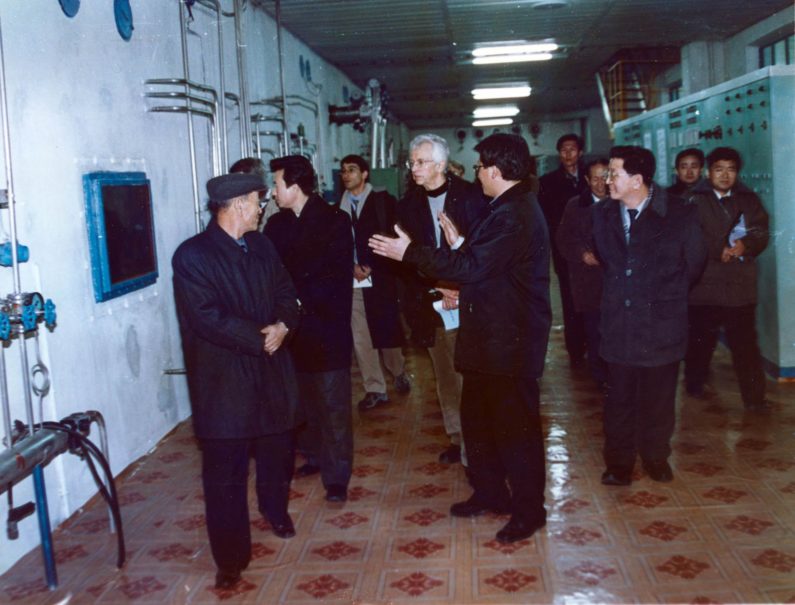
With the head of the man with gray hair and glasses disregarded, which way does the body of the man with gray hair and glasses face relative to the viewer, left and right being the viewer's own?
facing the viewer and to the left of the viewer

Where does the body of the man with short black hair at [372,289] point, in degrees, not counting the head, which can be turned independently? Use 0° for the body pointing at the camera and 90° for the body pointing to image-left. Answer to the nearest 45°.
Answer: approximately 45°

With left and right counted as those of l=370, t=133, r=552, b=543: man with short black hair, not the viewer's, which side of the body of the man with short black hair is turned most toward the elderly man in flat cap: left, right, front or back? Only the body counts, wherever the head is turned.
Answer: front

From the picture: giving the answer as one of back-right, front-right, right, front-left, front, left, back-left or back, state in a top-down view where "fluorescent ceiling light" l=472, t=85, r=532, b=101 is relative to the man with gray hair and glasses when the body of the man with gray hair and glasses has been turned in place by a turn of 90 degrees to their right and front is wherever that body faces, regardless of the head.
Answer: front-right

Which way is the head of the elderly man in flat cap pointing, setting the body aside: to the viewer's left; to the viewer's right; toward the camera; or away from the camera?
to the viewer's right

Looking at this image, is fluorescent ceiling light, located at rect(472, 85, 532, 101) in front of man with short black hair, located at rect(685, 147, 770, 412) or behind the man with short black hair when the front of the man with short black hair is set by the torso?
behind

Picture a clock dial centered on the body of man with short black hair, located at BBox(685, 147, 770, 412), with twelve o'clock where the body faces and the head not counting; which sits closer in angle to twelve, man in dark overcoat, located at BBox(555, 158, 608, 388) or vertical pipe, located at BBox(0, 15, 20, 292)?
the vertical pipe

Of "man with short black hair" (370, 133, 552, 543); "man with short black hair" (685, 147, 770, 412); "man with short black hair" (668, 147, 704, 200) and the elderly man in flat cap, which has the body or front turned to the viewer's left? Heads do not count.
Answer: "man with short black hair" (370, 133, 552, 543)

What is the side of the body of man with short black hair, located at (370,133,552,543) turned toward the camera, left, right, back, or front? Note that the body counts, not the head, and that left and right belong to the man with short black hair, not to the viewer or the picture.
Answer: left

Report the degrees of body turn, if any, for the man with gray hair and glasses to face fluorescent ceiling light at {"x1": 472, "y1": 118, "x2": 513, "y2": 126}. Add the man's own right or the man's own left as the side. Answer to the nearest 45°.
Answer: approximately 135° to the man's own right

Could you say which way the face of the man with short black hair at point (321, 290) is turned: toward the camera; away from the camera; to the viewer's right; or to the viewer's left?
to the viewer's left
